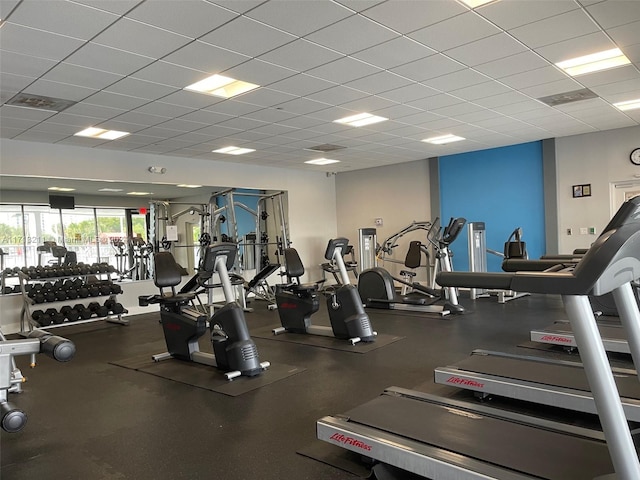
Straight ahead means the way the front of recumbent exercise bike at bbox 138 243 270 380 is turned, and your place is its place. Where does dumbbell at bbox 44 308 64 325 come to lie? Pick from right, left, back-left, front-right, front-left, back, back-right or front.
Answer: back

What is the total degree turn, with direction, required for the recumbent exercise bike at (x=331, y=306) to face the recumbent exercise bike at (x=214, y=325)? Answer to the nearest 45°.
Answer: approximately 90° to its right

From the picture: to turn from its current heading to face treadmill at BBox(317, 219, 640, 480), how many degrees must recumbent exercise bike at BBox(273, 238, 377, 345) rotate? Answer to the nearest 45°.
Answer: approximately 45° to its right

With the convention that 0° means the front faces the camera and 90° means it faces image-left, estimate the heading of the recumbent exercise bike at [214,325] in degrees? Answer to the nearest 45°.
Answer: approximately 315°

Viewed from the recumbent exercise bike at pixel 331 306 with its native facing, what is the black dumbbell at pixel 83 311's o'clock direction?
The black dumbbell is roughly at 5 o'clock from the recumbent exercise bike.

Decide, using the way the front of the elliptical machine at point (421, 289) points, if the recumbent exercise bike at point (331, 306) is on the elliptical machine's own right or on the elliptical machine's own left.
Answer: on the elliptical machine's own right

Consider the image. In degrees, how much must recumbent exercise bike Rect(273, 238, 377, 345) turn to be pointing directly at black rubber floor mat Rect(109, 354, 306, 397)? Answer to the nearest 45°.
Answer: approximately 90° to its right

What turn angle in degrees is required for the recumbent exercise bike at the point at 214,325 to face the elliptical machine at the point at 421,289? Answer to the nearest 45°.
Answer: approximately 90° to its left
